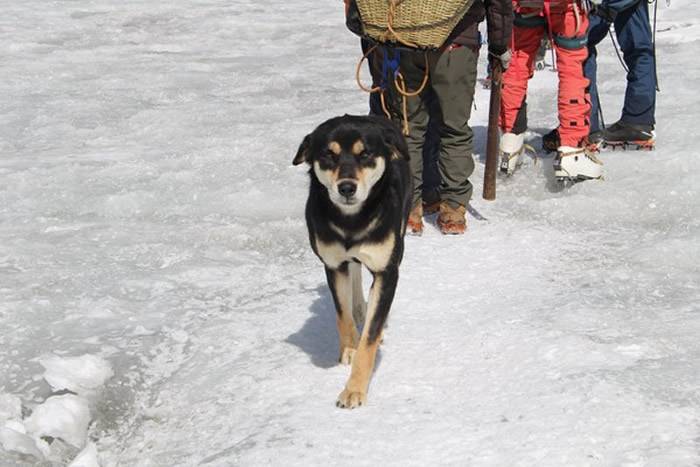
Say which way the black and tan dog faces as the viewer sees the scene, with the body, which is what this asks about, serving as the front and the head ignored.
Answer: toward the camera

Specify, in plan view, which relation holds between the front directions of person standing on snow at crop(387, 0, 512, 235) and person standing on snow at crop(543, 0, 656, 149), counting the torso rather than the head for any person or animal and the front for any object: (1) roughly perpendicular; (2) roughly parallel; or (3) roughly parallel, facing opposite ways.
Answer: roughly perpendicular

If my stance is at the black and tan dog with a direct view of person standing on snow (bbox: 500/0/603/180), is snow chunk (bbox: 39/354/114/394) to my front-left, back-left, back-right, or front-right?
back-left

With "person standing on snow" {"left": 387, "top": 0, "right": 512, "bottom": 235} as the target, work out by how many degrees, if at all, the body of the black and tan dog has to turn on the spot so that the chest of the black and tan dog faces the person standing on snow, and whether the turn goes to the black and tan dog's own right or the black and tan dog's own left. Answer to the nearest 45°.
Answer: approximately 180°

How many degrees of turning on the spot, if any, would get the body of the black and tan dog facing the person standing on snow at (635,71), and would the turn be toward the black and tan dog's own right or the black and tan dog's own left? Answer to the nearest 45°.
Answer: approximately 135° to the black and tan dog's own left

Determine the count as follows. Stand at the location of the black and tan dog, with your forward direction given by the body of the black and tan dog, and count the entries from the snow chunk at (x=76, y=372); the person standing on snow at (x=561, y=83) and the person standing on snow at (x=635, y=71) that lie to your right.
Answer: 1
